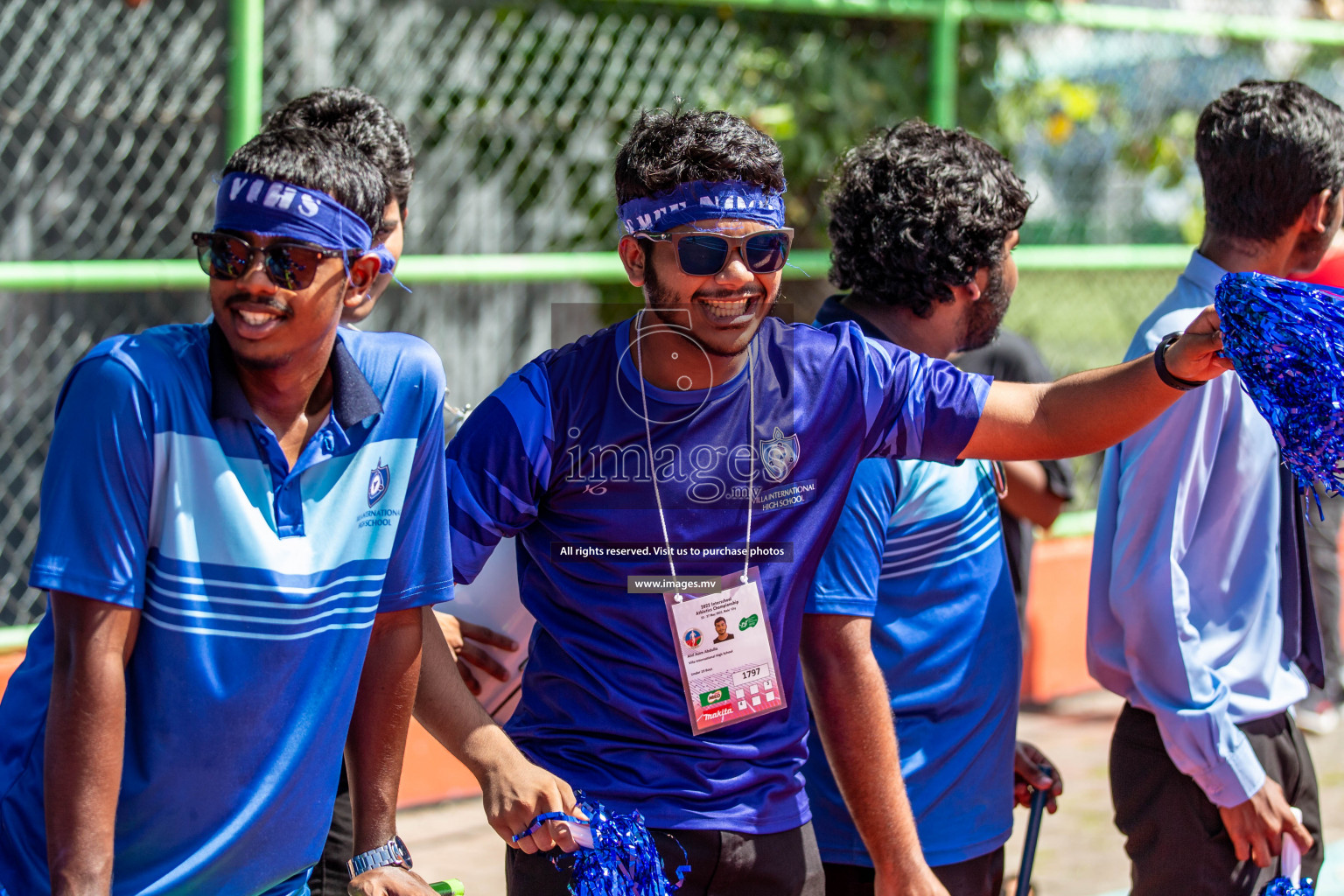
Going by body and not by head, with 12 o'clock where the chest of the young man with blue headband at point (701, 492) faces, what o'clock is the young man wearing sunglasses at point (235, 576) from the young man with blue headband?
The young man wearing sunglasses is roughly at 2 o'clock from the young man with blue headband.

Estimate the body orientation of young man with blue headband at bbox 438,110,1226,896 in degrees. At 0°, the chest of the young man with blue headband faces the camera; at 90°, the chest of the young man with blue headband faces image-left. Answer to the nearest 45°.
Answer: approximately 0°

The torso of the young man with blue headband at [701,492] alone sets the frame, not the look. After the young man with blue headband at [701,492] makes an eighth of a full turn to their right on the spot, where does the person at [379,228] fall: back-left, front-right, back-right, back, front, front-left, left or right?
right

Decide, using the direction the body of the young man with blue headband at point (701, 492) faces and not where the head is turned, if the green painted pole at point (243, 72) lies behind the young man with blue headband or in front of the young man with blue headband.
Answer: behind

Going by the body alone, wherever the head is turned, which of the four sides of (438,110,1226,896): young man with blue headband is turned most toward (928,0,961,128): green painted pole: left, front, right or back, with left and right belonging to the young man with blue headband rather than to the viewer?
back

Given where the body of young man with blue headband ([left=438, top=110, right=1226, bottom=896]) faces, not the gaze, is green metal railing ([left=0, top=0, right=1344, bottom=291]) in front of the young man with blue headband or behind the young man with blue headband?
behind

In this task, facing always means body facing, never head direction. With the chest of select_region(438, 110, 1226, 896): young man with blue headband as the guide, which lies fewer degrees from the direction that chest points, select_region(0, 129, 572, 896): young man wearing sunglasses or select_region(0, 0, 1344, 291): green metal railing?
the young man wearing sunglasses
